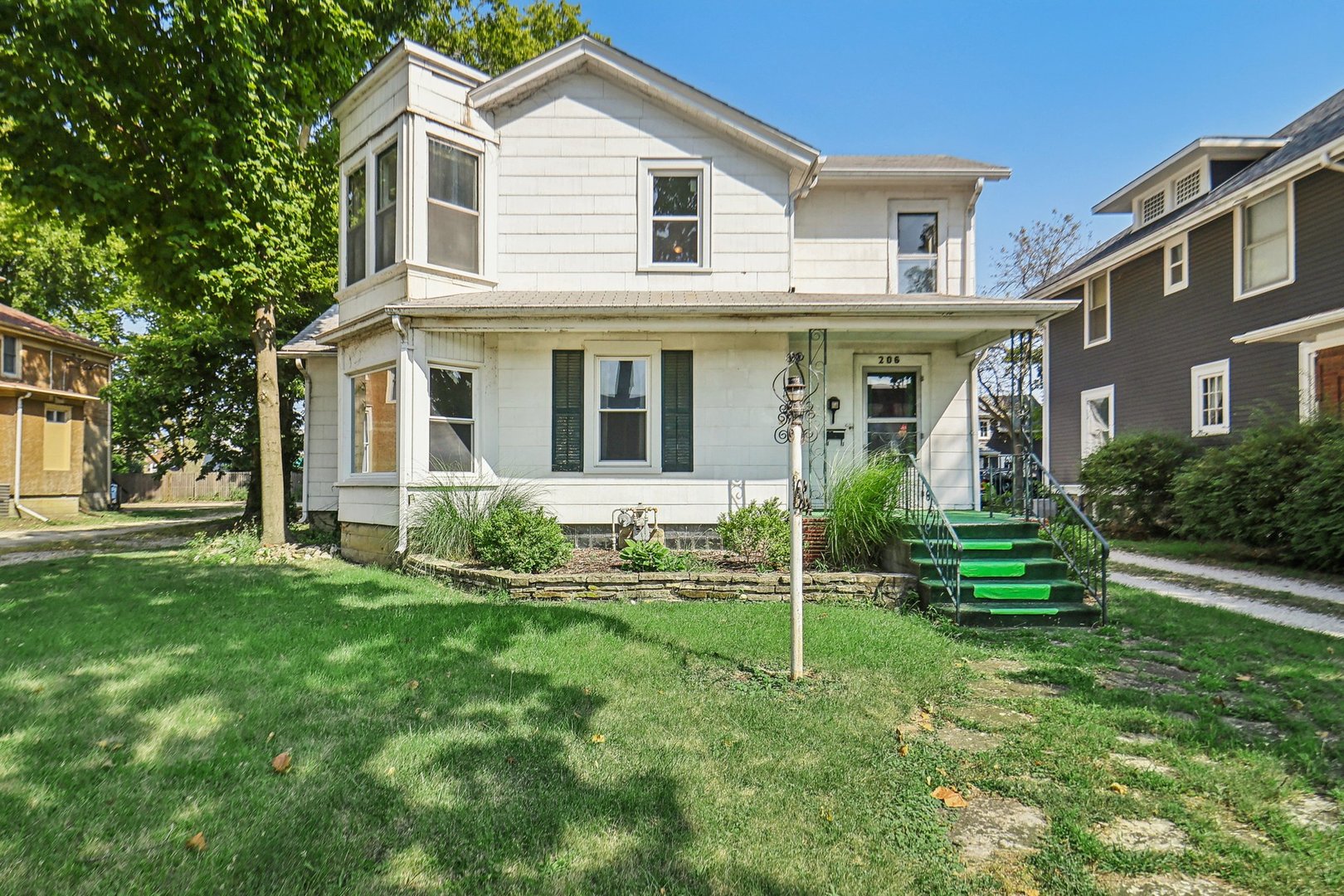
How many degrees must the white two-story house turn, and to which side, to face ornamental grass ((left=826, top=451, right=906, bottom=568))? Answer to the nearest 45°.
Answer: approximately 45° to its left

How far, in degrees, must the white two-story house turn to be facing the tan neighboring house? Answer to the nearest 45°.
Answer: approximately 135° to its right

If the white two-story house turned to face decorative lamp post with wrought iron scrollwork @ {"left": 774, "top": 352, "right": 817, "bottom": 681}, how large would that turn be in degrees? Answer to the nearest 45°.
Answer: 0° — it already faces it

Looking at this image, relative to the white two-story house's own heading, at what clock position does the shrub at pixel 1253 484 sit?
The shrub is roughly at 9 o'clock from the white two-story house.

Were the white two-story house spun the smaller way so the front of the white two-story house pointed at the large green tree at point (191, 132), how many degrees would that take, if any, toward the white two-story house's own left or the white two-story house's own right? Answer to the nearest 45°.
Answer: approximately 90° to the white two-story house's own right

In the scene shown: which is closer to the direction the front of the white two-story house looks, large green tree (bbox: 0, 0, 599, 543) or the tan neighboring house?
the large green tree

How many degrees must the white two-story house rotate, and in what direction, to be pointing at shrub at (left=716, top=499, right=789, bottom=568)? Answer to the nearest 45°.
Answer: approximately 45° to its left

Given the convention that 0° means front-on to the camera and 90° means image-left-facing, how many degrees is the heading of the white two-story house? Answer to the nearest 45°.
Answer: approximately 0°

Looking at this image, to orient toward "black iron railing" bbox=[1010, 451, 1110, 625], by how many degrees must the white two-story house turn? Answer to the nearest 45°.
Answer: approximately 45° to its left
